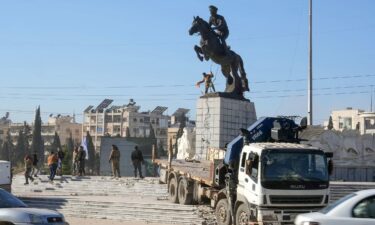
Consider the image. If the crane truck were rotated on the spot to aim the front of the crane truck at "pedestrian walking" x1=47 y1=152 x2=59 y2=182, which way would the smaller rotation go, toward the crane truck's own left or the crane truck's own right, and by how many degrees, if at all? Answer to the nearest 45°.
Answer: approximately 180°

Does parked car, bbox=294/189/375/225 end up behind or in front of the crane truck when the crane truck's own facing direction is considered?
in front

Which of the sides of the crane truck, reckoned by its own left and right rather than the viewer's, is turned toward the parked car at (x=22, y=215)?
right

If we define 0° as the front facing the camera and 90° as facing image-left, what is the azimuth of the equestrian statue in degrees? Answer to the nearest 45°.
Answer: approximately 90°

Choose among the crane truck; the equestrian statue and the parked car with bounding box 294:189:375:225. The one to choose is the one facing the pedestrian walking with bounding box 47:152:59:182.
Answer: the equestrian statue

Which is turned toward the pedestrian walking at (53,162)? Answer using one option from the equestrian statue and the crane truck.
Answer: the equestrian statue

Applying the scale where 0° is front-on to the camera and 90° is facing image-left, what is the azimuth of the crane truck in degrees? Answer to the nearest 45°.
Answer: approximately 315°

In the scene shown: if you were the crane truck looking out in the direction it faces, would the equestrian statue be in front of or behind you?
behind
